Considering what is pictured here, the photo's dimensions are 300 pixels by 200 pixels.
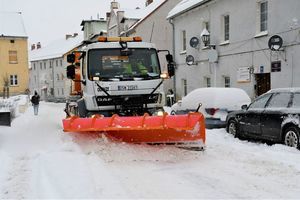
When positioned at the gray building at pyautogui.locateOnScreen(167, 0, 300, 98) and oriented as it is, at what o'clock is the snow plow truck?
The snow plow truck is roughly at 11 o'clock from the gray building.

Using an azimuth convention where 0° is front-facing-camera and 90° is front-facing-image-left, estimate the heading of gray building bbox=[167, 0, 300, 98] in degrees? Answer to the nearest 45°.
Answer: approximately 45°

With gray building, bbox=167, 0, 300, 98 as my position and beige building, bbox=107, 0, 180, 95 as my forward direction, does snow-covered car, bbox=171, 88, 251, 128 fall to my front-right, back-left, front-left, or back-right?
back-left

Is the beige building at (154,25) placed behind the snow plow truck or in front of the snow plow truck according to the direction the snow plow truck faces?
behind

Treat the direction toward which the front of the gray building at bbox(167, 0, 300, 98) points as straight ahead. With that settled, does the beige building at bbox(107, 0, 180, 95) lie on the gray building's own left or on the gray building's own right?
on the gray building's own right

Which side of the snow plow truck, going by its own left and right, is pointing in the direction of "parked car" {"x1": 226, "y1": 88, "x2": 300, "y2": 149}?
left
